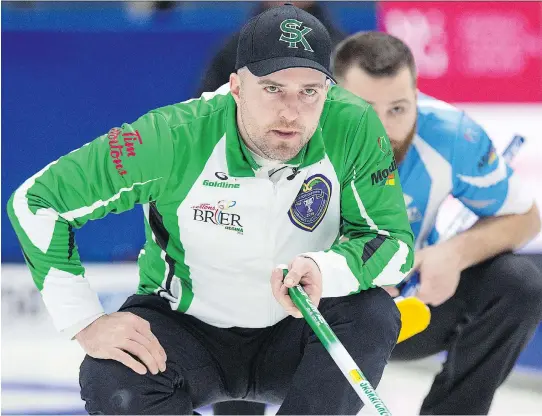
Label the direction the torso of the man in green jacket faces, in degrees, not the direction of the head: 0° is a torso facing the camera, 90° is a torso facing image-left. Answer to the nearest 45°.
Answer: approximately 0°

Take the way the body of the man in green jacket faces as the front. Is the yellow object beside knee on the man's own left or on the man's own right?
on the man's own left
